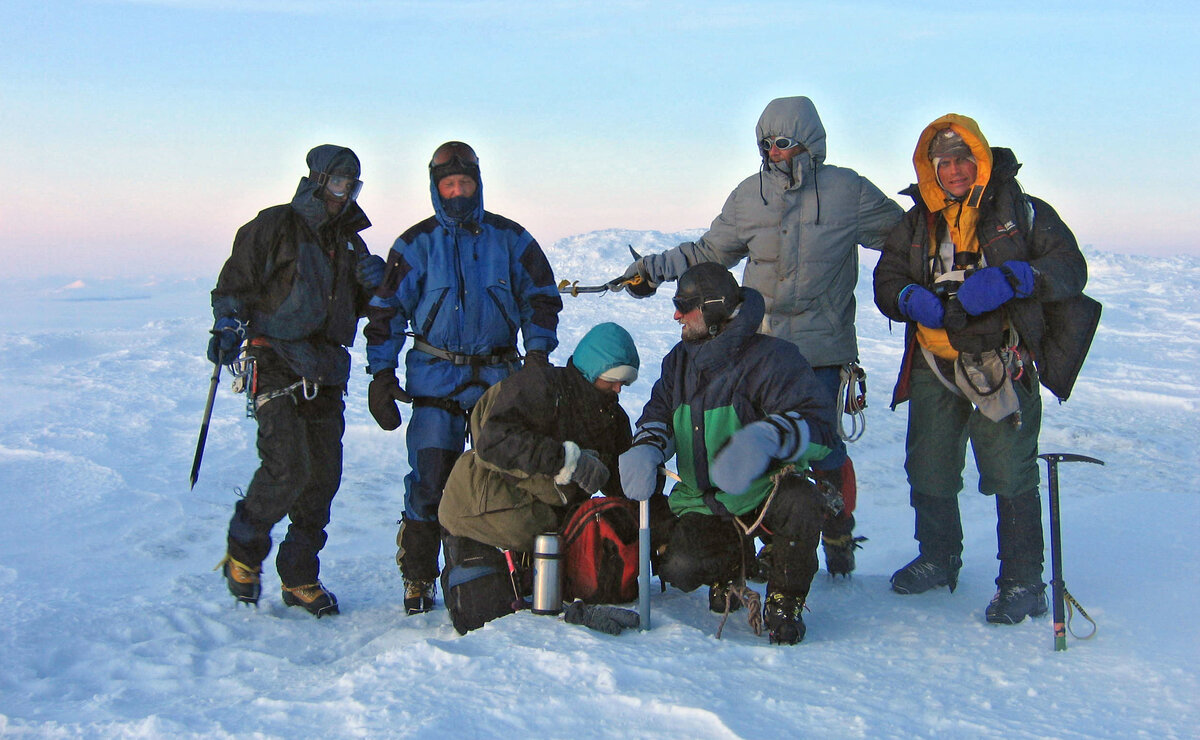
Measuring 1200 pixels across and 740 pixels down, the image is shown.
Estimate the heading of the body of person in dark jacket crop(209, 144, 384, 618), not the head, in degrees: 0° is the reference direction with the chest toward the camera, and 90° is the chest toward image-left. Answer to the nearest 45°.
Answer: approximately 315°

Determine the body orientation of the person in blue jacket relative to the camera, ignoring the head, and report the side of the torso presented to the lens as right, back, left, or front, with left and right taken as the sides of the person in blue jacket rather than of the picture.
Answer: front

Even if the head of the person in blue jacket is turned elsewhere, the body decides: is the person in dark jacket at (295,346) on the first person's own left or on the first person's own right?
on the first person's own right

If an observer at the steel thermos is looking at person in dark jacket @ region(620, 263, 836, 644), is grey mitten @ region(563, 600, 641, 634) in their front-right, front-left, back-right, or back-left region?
front-right

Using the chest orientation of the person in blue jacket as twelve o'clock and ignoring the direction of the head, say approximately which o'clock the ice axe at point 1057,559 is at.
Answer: The ice axe is roughly at 10 o'clock from the person in blue jacket.

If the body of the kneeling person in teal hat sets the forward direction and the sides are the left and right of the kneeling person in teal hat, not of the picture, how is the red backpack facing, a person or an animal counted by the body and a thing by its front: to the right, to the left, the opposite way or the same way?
to the right

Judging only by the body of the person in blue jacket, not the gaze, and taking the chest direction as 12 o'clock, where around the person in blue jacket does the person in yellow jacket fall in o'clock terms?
The person in yellow jacket is roughly at 10 o'clock from the person in blue jacket.

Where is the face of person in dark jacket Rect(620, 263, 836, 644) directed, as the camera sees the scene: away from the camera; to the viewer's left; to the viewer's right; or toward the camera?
to the viewer's left

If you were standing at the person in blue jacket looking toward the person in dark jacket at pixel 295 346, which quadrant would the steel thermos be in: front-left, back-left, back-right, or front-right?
back-left

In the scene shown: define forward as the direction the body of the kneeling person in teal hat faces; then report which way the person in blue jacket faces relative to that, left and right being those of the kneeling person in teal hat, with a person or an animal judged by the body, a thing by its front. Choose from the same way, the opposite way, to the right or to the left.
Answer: to the right

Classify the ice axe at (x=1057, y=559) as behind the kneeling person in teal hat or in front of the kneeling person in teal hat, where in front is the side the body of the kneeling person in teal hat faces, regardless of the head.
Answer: in front

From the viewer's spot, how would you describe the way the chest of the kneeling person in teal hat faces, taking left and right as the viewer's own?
facing to the right of the viewer

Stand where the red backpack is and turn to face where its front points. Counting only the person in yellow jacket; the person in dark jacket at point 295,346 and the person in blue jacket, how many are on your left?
1

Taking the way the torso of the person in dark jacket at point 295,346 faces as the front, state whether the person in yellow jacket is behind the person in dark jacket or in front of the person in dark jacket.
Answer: in front
